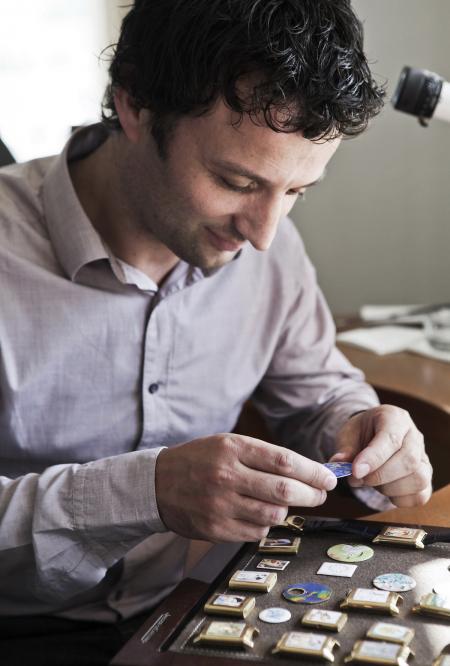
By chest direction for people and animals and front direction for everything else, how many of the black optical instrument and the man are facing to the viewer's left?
1

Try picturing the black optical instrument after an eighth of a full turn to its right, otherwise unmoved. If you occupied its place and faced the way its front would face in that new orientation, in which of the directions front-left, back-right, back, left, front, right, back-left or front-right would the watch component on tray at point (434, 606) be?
back-left

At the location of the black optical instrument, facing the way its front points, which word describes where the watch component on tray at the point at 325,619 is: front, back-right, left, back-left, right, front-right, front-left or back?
left

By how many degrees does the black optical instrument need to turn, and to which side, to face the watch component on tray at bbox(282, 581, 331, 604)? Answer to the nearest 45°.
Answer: approximately 90° to its left

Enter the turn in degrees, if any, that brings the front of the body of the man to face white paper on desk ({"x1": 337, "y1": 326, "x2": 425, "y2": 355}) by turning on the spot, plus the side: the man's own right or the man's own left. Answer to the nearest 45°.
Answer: approximately 90° to the man's own left

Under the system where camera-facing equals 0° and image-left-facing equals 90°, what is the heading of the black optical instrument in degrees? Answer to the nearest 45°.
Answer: approximately 90°

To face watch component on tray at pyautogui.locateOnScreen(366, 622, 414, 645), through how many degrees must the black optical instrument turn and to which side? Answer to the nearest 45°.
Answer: approximately 90° to its left

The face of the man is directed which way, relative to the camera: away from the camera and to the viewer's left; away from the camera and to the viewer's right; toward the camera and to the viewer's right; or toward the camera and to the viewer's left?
toward the camera and to the viewer's right
